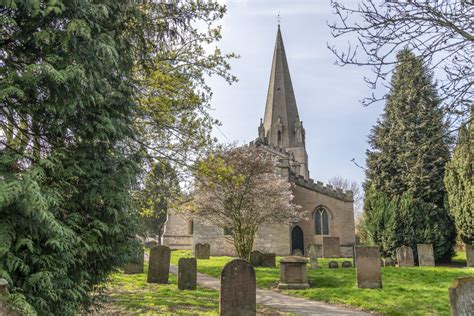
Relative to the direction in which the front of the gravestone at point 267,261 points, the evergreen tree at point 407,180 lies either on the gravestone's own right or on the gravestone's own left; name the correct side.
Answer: on the gravestone's own left

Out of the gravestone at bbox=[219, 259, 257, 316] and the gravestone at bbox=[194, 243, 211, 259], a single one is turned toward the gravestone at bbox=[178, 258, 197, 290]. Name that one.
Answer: the gravestone at bbox=[194, 243, 211, 259]

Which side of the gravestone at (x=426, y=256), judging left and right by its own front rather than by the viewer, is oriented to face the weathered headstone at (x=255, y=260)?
right

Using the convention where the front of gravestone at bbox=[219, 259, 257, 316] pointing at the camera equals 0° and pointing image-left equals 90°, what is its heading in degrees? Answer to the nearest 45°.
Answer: approximately 0°

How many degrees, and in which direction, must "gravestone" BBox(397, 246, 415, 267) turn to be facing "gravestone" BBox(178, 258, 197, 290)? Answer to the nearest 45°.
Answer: approximately 45° to its right

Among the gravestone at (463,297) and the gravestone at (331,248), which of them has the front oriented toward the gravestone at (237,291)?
the gravestone at (331,248)

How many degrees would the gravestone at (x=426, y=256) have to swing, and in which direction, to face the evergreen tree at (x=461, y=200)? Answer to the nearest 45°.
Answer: approximately 135° to its left

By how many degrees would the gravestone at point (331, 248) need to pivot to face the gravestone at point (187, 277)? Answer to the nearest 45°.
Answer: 0° — it already faces it

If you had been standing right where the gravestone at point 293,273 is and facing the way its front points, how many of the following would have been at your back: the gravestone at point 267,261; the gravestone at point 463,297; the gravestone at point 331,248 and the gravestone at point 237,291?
2

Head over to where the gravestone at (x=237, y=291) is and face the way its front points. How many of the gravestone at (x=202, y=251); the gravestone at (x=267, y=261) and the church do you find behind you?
3

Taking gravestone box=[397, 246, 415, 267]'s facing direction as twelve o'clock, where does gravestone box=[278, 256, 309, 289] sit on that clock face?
gravestone box=[278, 256, 309, 289] is roughly at 1 o'clock from gravestone box=[397, 246, 415, 267].

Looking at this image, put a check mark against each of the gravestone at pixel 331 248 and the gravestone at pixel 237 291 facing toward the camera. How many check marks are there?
2

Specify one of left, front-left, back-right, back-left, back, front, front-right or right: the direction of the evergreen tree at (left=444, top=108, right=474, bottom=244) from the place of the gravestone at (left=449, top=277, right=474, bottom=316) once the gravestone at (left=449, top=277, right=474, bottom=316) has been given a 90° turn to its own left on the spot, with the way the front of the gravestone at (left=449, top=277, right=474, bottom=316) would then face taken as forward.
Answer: left
